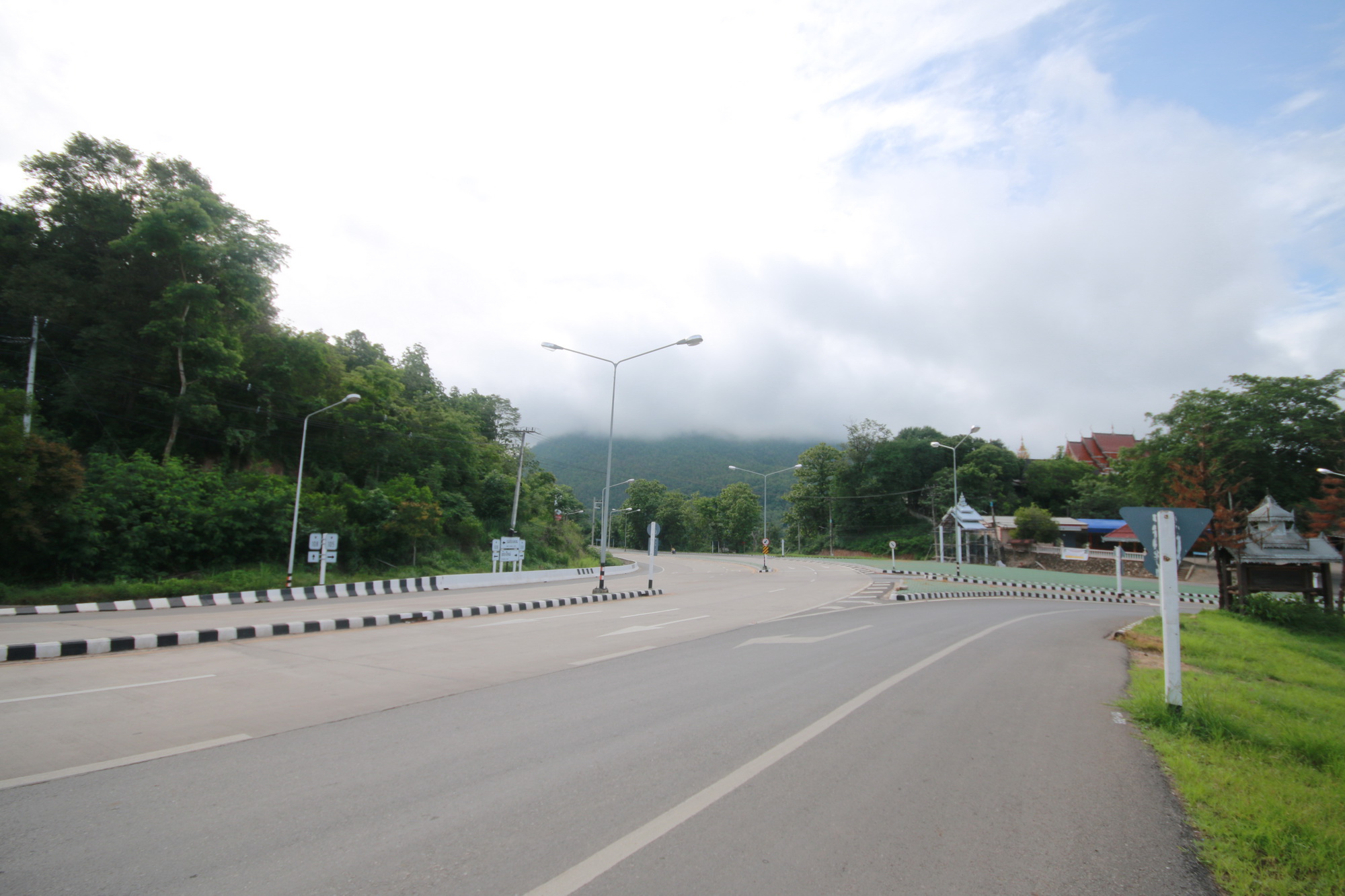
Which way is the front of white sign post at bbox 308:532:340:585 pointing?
toward the camera

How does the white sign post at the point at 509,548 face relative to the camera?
toward the camera

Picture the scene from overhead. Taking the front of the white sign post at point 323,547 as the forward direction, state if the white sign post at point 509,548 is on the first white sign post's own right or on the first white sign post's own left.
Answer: on the first white sign post's own left

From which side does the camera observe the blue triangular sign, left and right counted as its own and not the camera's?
back

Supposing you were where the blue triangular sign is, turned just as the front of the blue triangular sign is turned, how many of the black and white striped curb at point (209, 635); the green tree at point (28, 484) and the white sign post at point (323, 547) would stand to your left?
3

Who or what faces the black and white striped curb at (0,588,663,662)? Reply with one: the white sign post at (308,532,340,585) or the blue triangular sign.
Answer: the white sign post

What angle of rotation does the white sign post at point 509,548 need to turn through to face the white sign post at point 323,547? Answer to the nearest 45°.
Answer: approximately 45° to its right

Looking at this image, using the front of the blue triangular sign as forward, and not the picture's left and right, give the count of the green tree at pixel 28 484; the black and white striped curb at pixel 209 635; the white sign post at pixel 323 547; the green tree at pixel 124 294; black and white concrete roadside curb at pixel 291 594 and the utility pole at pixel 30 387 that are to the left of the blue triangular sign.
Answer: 6

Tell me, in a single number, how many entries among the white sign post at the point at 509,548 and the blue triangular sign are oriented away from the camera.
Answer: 1

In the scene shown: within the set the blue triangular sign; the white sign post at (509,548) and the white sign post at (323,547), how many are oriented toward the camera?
2

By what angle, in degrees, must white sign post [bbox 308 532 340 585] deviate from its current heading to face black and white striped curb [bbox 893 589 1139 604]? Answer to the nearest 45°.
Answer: approximately 90° to its left

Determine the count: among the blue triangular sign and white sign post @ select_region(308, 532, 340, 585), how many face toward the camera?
1

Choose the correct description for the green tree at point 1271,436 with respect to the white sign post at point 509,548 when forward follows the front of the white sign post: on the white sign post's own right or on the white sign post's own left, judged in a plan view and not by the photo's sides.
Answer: on the white sign post's own left

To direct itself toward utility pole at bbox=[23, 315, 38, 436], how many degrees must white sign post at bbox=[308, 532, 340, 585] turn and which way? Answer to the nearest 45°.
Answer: approximately 90° to its right

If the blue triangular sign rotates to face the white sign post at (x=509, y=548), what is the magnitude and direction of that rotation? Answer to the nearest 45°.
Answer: approximately 45° to its left

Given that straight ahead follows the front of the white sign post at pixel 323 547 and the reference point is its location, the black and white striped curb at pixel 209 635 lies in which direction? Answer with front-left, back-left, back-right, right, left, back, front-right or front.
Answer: front

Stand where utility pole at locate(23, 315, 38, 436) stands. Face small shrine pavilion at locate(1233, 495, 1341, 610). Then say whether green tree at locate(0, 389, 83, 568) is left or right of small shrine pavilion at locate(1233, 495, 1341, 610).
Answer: right
